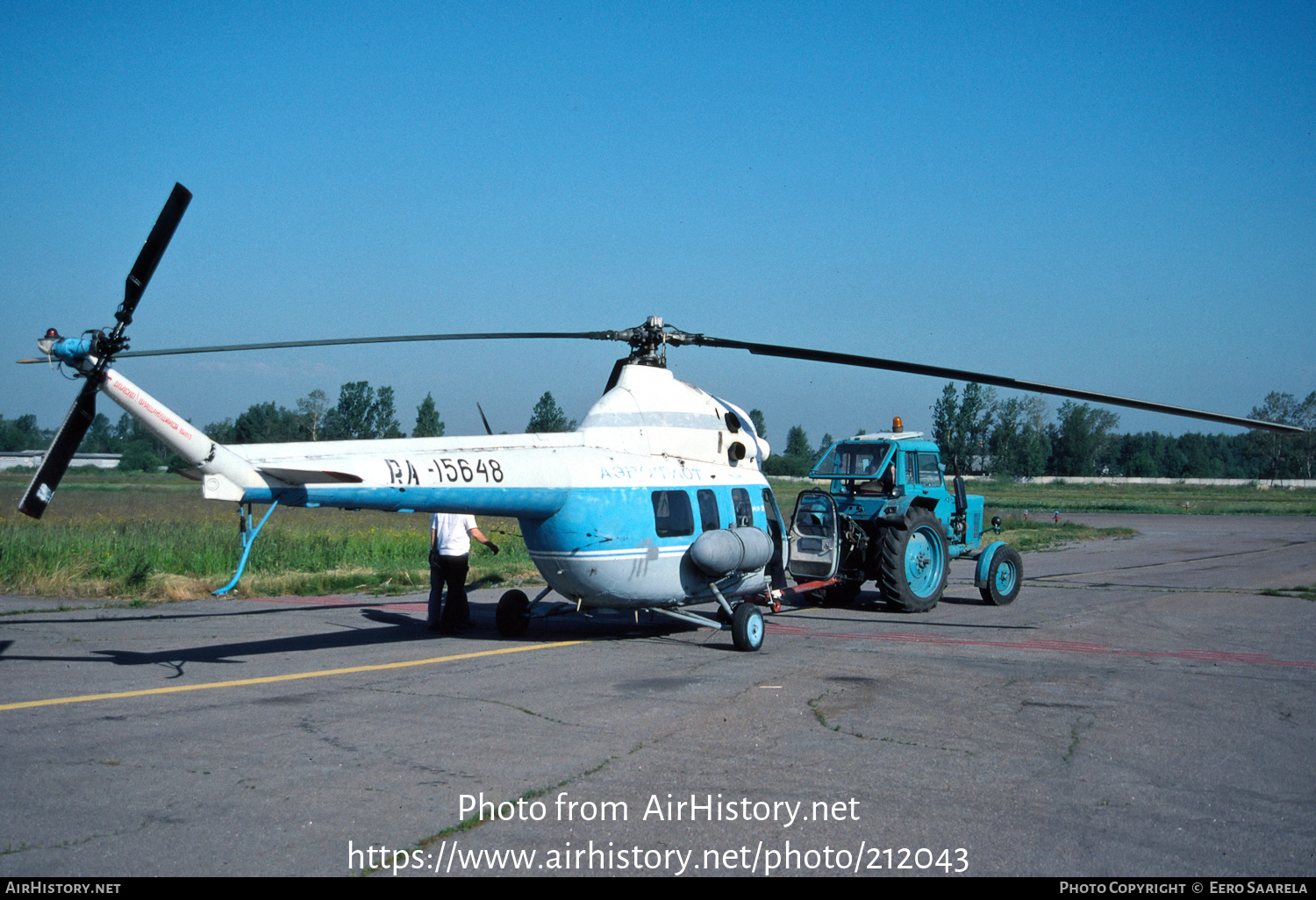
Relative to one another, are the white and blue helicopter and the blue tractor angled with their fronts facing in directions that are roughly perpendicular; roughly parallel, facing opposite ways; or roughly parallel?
roughly parallel

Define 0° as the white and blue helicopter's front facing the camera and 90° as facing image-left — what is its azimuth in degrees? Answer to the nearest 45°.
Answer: approximately 225°

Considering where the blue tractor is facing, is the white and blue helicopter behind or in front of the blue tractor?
behind

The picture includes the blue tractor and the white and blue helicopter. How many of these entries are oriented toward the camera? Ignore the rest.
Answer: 0

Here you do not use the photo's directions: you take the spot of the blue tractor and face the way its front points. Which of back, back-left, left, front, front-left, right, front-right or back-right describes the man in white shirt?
back

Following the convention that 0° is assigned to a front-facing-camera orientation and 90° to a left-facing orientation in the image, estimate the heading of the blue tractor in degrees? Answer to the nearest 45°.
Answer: approximately 225°

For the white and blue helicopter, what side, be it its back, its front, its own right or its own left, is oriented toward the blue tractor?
front
